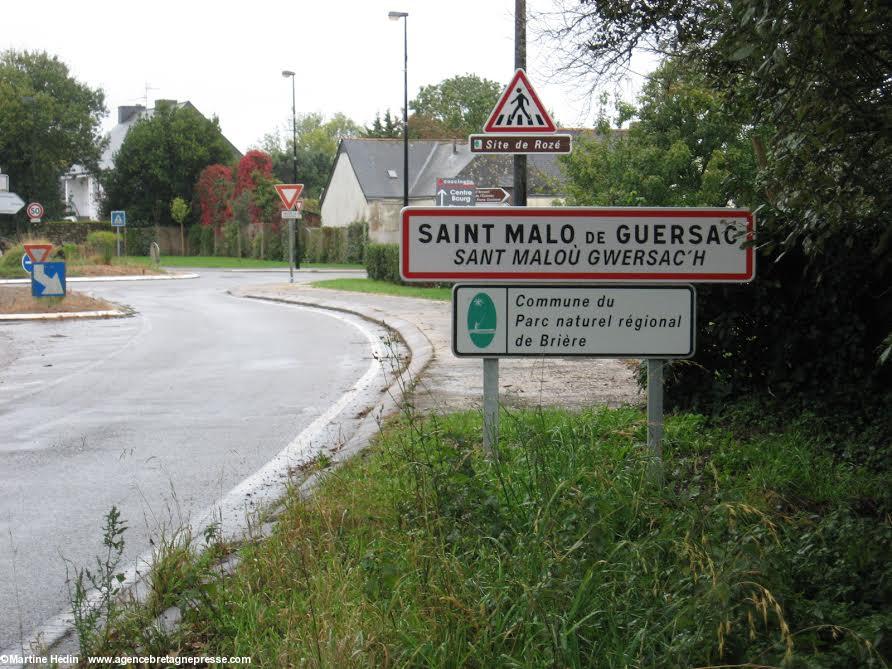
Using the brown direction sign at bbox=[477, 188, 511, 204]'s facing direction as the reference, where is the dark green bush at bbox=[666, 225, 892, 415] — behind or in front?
in front

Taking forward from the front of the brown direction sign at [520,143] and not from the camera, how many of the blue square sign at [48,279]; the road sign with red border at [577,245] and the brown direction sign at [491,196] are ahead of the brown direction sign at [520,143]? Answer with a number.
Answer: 1

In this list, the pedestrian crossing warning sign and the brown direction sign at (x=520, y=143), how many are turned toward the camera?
2

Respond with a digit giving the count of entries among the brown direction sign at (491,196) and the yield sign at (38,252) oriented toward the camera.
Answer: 2

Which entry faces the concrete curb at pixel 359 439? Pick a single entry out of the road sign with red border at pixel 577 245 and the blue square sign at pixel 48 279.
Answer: the blue square sign

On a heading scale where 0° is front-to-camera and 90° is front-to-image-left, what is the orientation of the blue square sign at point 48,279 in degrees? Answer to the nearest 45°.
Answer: approximately 0°

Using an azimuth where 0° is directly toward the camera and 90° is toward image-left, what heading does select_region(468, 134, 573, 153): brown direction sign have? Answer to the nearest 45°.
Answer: approximately 0°

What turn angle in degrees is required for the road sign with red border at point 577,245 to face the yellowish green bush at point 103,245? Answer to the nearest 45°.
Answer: approximately 135° to its right

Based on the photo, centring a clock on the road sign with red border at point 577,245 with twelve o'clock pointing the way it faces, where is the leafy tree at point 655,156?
The leafy tree is roughly at 6 o'clock from the road sign with red border.
